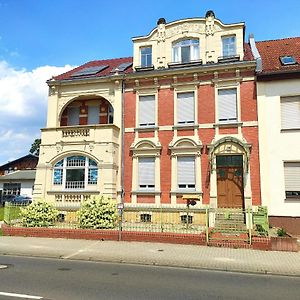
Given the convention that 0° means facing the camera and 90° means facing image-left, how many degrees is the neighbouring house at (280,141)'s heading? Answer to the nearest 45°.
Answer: approximately 0°

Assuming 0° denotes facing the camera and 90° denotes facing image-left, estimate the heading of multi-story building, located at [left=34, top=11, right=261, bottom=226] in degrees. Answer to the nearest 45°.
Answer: approximately 0°

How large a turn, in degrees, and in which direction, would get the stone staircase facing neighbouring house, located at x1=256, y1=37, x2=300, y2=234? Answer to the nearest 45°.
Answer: approximately 135° to its left

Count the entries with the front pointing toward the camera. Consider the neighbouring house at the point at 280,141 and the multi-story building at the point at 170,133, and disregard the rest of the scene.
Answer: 2

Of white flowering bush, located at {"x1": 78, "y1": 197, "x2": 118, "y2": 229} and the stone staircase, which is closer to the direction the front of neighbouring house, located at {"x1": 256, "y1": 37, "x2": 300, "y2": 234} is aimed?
the stone staircase

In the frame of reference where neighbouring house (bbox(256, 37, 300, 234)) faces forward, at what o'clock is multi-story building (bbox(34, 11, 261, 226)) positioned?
The multi-story building is roughly at 3 o'clock from the neighbouring house.

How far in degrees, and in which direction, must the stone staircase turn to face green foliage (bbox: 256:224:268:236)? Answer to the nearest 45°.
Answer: approximately 90° to its left

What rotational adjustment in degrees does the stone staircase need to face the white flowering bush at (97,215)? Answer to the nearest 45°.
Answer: approximately 90° to its right

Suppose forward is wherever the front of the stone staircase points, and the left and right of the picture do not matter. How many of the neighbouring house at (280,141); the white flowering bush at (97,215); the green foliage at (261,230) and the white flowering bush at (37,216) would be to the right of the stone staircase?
2

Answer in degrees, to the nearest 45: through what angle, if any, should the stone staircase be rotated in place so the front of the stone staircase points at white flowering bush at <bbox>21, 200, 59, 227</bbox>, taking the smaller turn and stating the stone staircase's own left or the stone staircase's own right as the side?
approximately 90° to the stone staircase's own right

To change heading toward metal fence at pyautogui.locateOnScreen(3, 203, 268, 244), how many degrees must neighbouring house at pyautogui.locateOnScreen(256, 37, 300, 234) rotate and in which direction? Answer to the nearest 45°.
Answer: approximately 45° to its right
